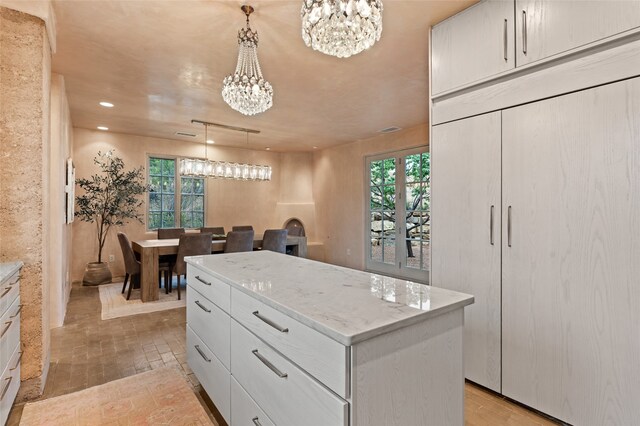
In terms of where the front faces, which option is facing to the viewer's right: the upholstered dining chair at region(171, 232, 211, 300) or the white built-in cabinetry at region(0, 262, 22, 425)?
the white built-in cabinetry

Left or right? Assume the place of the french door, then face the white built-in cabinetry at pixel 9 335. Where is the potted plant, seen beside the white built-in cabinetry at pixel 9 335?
right

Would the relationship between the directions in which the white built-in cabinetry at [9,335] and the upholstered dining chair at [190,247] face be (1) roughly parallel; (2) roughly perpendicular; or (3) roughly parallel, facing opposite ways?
roughly perpendicular

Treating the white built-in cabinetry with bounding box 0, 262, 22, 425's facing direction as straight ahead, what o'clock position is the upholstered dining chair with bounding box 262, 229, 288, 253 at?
The upholstered dining chair is roughly at 11 o'clock from the white built-in cabinetry.

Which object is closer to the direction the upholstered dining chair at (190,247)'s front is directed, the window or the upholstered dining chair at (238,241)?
the window

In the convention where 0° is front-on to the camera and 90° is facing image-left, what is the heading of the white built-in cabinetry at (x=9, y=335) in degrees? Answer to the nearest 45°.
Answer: approximately 270°

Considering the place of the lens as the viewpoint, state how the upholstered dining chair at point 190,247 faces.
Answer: facing away from the viewer and to the left of the viewer

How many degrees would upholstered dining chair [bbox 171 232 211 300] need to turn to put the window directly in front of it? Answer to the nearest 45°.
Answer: approximately 45° to its right

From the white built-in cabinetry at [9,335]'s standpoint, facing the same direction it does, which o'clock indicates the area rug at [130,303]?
The area rug is roughly at 10 o'clock from the white built-in cabinetry.

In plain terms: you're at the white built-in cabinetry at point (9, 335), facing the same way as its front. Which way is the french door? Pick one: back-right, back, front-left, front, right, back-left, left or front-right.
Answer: front

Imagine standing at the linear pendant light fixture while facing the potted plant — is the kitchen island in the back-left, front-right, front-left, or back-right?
back-left

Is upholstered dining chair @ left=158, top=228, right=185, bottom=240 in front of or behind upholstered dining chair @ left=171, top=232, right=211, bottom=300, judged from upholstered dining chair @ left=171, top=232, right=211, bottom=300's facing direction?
in front

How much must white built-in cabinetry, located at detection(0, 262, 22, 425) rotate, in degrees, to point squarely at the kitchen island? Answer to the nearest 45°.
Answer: approximately 45° to its right
